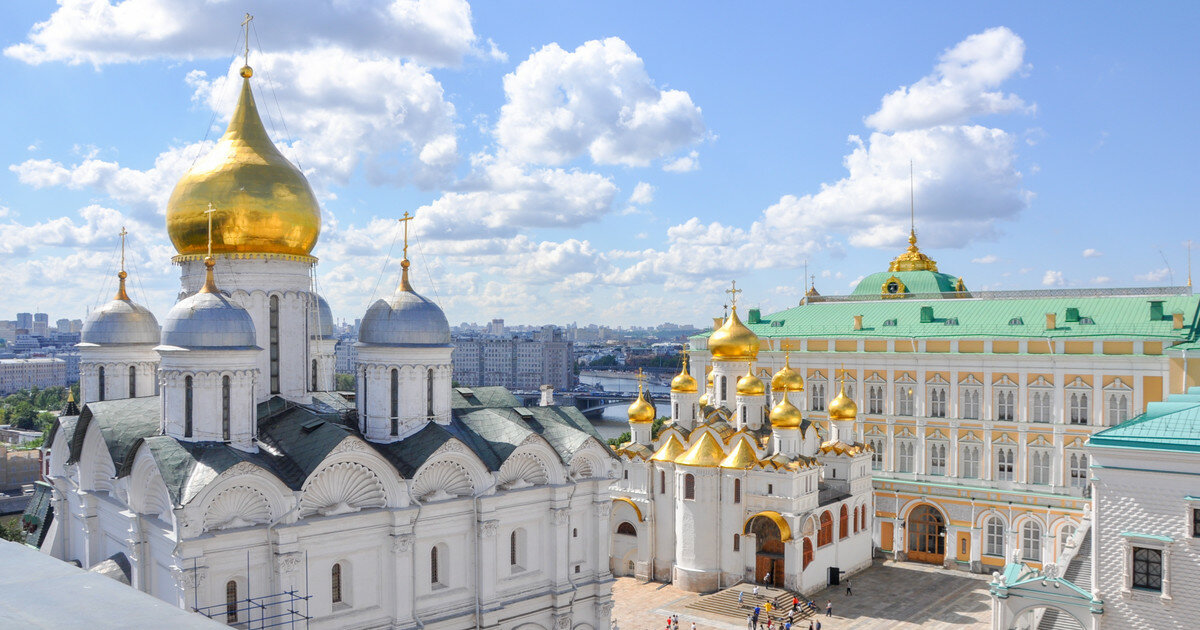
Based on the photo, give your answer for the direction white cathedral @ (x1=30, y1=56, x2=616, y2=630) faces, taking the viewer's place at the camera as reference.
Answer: facing away from the viewer and to the right of the viewer

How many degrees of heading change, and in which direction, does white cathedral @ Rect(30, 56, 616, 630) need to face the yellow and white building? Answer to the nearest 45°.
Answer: approximately 45° to its right

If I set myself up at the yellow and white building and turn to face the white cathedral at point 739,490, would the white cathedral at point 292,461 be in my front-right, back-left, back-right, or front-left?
front-left

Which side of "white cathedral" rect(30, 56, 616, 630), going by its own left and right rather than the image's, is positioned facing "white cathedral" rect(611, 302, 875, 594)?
front
